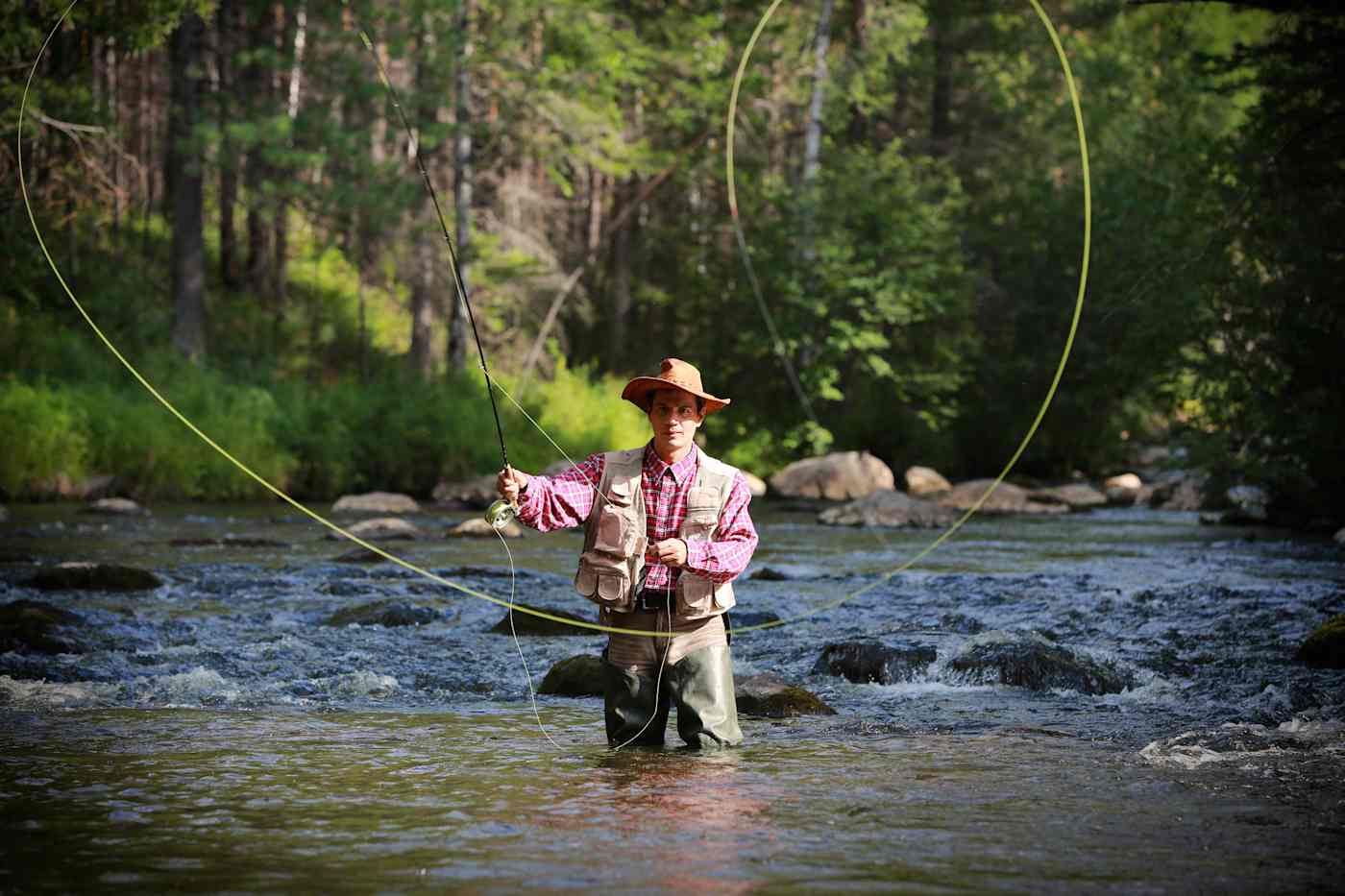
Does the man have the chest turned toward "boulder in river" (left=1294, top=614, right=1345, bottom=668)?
no

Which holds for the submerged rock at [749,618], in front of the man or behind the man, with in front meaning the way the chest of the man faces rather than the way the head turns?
behind

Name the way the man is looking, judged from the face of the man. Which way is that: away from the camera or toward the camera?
toward the camera

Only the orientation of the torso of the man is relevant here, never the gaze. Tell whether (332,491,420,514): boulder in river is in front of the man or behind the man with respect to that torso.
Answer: behind

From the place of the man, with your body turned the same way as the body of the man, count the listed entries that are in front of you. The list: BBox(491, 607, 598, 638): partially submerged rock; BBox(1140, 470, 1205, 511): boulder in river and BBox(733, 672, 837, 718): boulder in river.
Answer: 0

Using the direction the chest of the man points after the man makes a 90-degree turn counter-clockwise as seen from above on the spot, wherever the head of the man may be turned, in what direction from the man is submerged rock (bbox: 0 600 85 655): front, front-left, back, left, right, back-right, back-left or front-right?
back-left

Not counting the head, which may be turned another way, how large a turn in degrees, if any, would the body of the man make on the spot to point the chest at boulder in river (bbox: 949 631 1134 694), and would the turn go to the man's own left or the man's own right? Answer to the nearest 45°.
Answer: approximately 135° to the man's own left

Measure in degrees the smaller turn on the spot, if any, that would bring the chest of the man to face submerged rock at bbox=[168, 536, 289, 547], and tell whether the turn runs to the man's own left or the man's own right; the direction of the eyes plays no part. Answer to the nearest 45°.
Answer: approximately 180°

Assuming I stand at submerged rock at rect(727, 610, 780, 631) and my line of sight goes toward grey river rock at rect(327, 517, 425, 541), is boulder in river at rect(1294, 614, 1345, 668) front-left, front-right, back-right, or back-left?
back-right

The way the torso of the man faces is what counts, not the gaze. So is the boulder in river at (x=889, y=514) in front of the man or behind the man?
behind

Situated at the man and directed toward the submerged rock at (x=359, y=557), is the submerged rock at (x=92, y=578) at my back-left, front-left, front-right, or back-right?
front-left

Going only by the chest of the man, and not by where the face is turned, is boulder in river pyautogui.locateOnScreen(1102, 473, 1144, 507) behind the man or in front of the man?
behind

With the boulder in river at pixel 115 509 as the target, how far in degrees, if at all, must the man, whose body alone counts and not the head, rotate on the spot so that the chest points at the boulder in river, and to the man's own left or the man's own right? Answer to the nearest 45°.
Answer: approximately 135° to the man's own right

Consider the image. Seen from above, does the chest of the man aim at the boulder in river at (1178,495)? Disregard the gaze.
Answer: no

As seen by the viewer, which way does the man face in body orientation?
toward the camera

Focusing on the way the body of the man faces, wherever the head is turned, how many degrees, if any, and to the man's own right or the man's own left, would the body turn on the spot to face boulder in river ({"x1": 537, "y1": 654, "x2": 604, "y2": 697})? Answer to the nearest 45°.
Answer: approximately 180°

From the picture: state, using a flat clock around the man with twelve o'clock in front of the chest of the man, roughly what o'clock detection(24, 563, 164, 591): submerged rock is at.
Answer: The submerged rock is roughly at 5 o'clock from the man.
